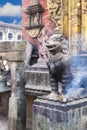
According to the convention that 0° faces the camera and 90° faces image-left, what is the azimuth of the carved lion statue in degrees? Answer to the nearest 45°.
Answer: approximately 45°

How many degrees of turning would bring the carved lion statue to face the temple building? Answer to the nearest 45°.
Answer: approximately 135° to its right
